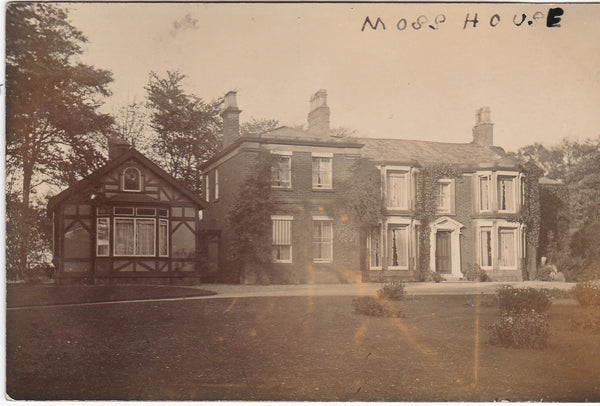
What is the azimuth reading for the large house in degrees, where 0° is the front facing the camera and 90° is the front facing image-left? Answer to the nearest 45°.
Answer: approximately 0°

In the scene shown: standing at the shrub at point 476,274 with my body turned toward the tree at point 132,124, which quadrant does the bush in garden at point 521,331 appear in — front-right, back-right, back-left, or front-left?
back-left

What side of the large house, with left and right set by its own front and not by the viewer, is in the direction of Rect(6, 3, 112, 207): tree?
right

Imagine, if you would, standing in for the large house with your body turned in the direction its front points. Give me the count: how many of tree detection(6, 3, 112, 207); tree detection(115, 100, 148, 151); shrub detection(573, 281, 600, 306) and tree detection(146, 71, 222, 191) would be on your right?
3

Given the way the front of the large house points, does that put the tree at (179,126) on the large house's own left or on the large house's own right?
on the large house's own right
